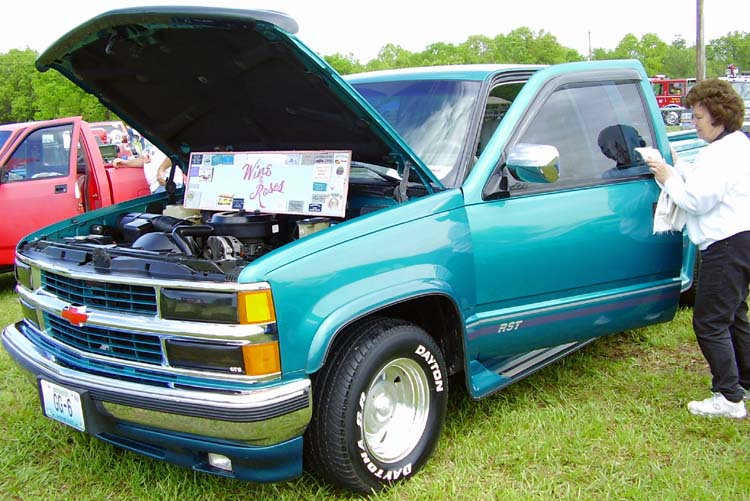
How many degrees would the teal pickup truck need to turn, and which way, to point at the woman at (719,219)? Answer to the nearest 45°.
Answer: approximately 135° to its left

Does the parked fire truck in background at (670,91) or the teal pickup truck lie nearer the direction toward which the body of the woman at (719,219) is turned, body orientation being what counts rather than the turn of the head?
the teal pickup truck

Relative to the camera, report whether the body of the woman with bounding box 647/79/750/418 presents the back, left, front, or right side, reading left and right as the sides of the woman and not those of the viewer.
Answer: left

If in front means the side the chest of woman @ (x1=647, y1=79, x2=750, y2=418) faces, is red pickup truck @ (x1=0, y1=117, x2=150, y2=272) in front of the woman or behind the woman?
in front

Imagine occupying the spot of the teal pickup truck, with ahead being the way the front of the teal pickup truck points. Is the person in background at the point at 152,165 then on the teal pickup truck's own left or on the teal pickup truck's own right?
on the teal pickup truck's own right

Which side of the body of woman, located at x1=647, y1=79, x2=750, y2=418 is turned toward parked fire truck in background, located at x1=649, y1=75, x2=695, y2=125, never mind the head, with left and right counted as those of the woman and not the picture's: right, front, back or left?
right

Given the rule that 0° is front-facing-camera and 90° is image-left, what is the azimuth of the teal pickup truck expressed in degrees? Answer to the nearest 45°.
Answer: approximately 45°

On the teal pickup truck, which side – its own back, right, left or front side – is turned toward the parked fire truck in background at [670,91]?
back

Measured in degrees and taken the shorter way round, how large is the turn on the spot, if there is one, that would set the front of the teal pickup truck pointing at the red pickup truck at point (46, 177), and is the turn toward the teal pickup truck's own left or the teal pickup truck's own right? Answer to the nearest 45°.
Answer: approximately 90° to the teal pickup truck's own right

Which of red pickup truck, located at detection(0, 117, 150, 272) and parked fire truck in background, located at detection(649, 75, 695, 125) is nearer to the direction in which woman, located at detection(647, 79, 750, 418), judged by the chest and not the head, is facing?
the red pickup truck

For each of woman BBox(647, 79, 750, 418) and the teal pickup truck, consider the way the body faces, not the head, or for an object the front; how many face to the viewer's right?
0
